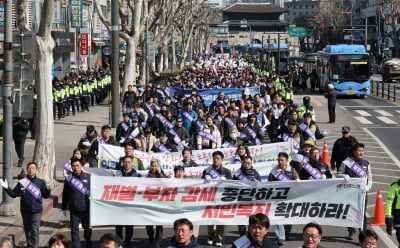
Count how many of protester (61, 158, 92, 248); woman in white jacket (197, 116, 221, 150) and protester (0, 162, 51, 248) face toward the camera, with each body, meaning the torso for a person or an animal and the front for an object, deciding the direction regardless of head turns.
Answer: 3

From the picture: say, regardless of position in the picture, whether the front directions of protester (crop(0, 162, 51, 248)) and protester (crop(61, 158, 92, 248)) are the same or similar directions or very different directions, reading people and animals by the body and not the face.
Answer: same or similar directions

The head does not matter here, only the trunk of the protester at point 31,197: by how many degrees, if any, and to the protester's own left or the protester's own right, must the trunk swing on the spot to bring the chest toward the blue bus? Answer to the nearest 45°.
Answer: approximately 135° to the protester's own left

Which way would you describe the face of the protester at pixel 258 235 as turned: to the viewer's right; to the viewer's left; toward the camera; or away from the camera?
toward the camera

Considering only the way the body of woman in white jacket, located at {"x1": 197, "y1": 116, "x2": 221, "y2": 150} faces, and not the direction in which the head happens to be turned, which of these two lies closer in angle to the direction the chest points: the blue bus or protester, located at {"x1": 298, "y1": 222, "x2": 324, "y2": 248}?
the protester

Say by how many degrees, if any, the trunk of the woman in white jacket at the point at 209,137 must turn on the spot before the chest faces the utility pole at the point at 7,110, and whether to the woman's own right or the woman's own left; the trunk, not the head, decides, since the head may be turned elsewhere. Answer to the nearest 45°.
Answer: approximately 45° to the woman's own right

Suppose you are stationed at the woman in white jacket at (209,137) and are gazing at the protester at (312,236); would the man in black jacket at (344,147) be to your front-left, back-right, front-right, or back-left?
front-left

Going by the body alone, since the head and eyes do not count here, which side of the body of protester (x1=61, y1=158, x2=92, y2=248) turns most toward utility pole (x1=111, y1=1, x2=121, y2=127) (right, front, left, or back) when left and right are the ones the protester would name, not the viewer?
back

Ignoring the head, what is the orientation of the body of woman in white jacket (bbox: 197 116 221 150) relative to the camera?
toward the camera

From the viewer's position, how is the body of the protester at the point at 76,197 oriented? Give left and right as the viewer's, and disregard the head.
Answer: facing the viewer

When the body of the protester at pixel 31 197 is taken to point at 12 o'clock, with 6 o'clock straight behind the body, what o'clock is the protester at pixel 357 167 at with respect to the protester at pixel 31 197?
the protester at pixel 357 167 is roughly at 9 o'clock from the protester at pixel 31 197.

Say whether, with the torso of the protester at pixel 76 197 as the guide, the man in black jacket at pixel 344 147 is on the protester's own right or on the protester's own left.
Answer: on the protester's own left

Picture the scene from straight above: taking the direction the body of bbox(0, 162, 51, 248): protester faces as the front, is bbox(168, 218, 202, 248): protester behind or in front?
in front

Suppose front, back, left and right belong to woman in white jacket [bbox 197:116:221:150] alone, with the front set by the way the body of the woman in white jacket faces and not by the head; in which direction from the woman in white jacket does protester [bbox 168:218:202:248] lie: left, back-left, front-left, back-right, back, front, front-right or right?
front

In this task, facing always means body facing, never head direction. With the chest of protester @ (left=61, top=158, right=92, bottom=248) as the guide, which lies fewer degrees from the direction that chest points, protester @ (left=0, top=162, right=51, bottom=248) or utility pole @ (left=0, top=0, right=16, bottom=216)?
the protester
